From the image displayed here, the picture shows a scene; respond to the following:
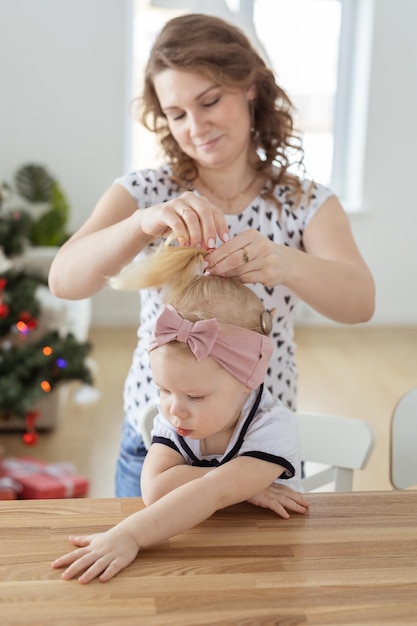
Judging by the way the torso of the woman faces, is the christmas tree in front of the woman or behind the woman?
behind

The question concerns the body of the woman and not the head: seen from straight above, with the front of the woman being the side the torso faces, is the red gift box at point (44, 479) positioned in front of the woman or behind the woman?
behind

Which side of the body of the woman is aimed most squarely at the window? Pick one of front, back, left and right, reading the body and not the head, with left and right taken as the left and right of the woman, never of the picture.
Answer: back

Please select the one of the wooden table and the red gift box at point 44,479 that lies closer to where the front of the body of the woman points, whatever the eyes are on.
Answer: the wooden table

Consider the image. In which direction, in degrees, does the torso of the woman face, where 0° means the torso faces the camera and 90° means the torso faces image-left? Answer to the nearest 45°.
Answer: approximately 0°

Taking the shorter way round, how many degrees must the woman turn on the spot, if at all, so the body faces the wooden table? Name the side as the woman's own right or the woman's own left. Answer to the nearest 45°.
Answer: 0° — they already face it

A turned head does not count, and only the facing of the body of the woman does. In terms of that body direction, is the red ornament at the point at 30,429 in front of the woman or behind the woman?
behind
